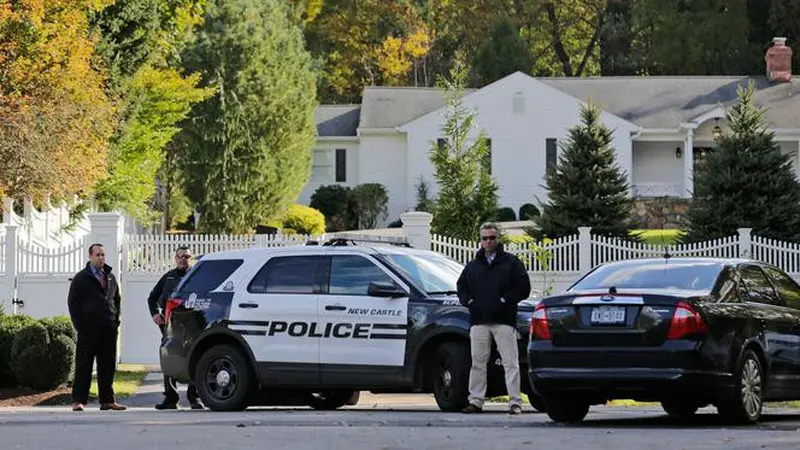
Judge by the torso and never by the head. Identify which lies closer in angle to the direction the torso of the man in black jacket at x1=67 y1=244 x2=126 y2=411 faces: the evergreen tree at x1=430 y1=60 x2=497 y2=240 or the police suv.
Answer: the police suv

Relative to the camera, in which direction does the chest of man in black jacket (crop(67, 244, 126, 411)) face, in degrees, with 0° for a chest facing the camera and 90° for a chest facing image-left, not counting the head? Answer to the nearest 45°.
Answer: approximately 315°

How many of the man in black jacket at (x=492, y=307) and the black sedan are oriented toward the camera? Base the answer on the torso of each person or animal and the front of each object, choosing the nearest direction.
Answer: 1

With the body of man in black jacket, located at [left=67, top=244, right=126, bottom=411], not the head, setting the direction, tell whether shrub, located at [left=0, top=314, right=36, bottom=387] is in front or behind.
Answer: behind

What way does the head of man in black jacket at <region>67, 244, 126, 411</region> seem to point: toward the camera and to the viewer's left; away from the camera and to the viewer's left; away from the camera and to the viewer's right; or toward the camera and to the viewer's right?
toward the camera and to the viewer's right

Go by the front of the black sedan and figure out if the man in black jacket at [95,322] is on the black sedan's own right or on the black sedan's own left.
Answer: on the black sedan's own left

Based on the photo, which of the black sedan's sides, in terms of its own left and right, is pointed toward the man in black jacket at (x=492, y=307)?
left

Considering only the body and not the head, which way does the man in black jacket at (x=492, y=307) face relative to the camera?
toward the camera
